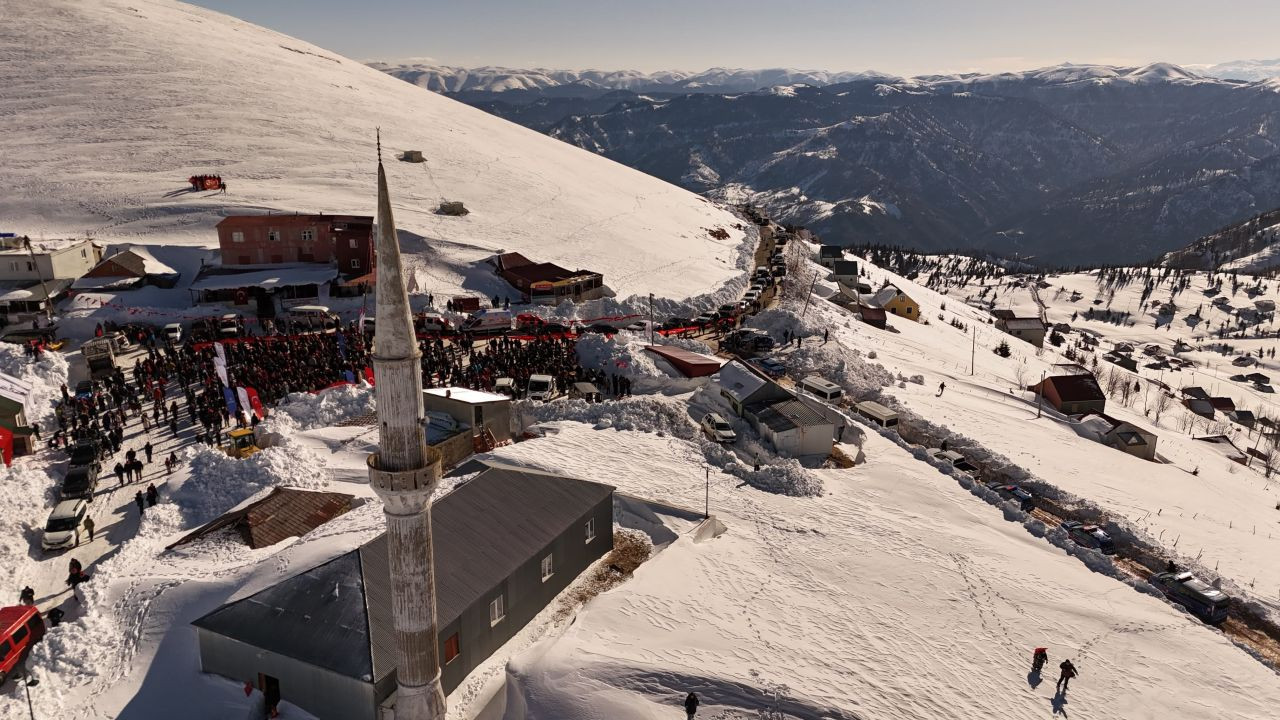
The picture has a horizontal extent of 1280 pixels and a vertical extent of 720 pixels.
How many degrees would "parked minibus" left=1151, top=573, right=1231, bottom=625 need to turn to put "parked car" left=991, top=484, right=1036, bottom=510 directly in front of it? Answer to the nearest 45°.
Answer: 0° — it already faces it

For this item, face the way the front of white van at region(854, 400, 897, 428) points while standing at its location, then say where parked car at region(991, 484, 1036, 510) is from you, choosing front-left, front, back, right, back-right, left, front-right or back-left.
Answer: back

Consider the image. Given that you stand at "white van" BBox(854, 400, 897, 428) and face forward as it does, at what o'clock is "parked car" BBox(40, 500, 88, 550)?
The parked car is roughly at 9 o'clock from the white van.

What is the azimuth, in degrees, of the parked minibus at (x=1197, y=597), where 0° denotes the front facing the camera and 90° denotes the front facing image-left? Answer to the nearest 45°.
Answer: approximately 135°

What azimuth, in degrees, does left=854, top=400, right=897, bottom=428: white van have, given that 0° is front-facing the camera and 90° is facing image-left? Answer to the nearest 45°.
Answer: approximately 135°

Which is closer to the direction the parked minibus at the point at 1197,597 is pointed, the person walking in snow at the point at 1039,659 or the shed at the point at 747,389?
the shed

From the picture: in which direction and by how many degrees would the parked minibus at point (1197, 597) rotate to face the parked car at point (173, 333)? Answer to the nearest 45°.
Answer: approximately 45° to its left

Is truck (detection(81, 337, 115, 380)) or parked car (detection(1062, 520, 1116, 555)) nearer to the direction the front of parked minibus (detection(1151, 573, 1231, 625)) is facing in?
the parked car

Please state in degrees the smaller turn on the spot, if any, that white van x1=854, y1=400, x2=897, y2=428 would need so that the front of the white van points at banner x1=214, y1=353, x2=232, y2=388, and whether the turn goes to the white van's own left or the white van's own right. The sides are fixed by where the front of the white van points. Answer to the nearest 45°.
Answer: approximately 90° to the white van's own left
